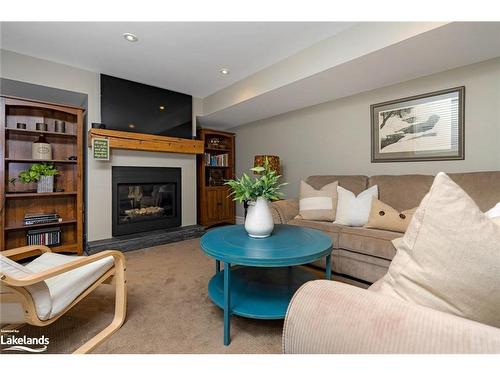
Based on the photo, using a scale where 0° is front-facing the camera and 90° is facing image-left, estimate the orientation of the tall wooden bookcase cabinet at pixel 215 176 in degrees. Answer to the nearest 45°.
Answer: approximately 315°

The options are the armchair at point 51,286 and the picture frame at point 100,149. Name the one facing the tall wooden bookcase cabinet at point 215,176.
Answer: the armchair

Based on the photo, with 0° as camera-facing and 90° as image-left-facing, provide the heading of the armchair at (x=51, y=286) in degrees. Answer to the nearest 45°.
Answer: approximately 225°

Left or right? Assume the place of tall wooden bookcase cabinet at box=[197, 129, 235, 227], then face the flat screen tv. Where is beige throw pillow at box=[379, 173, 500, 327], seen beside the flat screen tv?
left

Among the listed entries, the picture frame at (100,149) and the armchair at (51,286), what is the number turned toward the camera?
1

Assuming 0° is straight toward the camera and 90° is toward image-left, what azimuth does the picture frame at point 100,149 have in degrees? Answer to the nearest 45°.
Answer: approximately 0°

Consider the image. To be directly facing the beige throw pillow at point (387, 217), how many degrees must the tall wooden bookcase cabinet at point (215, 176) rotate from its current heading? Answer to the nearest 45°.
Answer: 0° — it already faces it

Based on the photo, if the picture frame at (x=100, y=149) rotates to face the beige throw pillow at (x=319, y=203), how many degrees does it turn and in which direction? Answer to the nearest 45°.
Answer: approximately 45° to its left

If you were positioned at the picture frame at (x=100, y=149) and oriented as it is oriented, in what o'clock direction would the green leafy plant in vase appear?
The green leafy plant in vase is roughly at 11 o'clock from the picture frame.

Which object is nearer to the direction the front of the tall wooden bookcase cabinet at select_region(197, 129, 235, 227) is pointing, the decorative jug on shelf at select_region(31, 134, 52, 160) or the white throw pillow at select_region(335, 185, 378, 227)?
the white throw pillow

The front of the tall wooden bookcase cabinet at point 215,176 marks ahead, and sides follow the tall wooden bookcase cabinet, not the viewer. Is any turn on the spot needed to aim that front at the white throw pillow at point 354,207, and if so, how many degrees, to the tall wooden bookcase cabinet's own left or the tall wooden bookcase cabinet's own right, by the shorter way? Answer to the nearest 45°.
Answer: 0° — it already faces it

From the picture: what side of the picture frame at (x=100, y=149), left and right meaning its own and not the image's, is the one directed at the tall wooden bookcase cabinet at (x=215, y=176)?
left

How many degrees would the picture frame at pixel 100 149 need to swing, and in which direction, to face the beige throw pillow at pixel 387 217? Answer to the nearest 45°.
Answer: approximately 45° to its left
